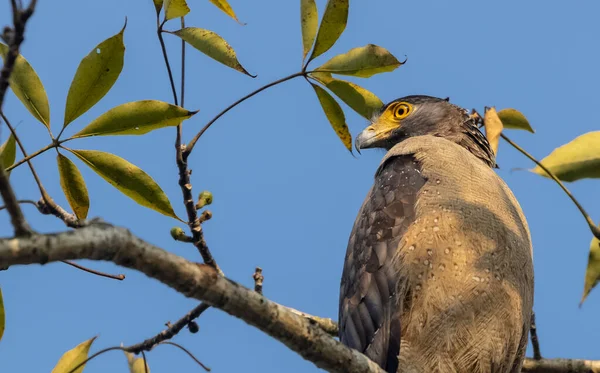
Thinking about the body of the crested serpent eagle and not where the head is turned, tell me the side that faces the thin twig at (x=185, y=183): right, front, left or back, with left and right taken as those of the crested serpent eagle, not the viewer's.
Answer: right

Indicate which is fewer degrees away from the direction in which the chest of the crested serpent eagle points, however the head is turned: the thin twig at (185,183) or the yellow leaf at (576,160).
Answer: the yellow leaf

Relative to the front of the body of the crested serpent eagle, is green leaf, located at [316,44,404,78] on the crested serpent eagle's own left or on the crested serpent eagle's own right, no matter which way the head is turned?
on the crested serpent eagle's own right

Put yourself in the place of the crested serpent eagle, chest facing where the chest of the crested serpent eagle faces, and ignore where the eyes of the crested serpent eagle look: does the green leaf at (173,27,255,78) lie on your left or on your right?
on your right

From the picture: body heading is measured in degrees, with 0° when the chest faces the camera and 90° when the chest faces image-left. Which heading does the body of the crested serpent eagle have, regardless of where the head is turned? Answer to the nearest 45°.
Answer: approximately 315°

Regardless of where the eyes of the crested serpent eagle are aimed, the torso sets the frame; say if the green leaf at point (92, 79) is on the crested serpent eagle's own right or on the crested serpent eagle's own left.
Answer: on the crested serpent eagle's own right

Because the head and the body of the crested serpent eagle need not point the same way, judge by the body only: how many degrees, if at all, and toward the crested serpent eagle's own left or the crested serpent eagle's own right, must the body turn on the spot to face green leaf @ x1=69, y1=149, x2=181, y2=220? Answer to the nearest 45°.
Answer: approximately 90° to the crested serpent eagle's own right

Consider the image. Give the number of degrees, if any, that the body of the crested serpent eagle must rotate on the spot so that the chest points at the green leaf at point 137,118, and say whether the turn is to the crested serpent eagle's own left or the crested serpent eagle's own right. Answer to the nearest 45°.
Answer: approximately 90° to the crested serpent eagle's own right

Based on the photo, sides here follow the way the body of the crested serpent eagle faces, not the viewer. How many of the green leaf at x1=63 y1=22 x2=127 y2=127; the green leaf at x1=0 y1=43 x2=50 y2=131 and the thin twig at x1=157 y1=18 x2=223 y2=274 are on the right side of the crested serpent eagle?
3
